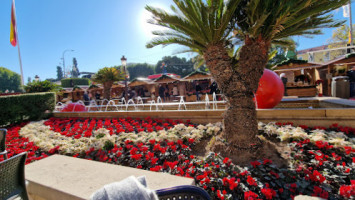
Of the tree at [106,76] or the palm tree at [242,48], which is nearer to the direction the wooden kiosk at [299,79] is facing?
the palm tree

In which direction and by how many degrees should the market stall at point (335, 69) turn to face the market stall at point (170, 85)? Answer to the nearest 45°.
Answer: approximately 45° to its right

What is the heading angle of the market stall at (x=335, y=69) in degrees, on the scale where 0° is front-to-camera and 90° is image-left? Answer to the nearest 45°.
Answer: approximately 45°

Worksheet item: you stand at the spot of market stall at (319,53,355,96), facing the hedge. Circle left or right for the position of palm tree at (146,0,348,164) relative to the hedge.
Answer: left

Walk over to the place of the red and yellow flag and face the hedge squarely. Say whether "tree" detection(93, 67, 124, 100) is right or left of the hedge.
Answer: left

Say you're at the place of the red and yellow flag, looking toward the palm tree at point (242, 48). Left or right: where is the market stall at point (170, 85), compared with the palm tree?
left
